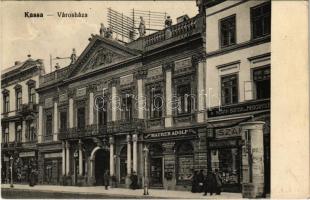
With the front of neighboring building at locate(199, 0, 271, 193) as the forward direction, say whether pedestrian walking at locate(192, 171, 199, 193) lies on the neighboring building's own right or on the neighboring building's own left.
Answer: on the neighboring building's own right

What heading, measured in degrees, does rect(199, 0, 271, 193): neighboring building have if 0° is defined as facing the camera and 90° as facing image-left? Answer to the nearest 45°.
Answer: approximately 45°

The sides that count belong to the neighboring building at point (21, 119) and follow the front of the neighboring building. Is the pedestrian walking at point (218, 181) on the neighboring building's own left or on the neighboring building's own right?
on the neighboring building's own left

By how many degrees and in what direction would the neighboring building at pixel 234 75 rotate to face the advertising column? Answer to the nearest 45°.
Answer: approximately 45° to its left

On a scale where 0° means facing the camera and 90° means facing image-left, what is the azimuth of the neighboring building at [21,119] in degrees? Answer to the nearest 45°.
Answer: approximately 45°

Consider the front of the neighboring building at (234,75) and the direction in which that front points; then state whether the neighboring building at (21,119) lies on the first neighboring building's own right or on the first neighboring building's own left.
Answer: on the first neighboring building's own right

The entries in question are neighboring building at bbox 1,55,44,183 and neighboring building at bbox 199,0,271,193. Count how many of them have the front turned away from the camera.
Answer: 0

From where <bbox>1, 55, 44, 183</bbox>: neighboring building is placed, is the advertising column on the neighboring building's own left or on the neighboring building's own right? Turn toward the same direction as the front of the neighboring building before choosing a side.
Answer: on the neighboring building's own left

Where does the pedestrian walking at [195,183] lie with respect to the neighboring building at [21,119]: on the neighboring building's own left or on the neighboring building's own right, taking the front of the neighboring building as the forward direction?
on the neighboring building's own left

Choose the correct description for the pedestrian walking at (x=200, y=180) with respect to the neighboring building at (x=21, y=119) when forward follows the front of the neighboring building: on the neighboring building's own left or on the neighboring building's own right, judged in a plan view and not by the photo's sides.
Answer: on the neighboring building's own left
